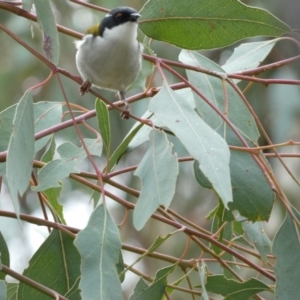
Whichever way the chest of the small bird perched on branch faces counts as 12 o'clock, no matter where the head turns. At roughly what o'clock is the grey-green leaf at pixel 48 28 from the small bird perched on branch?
The grey-green leaf is roughly at 2 o'clock from the small bird perched on branch.

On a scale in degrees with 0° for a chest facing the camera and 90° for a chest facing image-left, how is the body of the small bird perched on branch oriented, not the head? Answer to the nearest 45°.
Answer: approximately 315°
